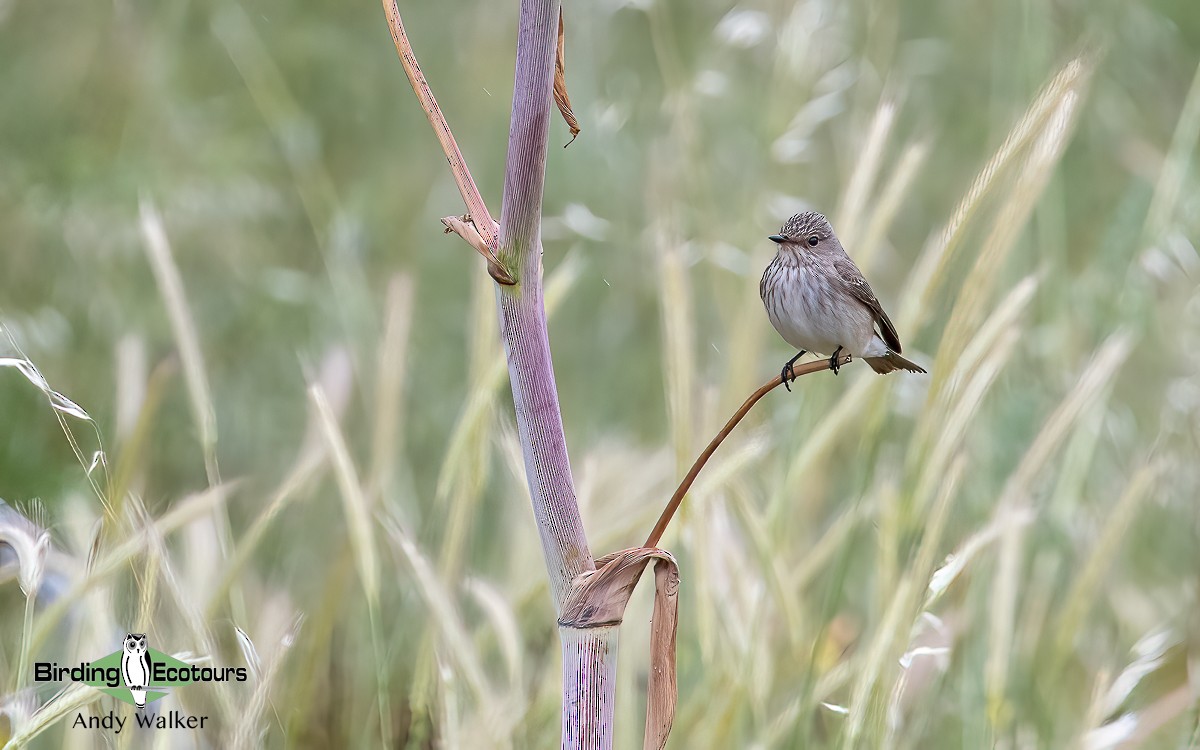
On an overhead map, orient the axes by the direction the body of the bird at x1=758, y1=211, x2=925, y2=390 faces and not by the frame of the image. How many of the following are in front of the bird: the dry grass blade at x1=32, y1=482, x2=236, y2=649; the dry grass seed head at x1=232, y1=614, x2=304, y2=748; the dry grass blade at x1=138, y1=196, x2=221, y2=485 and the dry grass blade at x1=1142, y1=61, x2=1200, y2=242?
3

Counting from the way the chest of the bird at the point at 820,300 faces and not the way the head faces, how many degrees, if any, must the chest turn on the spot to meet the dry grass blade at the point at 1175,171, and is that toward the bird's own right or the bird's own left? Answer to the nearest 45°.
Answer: approximately 180°

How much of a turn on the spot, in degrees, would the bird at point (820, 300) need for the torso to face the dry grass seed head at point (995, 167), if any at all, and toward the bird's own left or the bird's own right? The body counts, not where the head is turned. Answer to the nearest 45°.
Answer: approximately 90° to the bird's own left

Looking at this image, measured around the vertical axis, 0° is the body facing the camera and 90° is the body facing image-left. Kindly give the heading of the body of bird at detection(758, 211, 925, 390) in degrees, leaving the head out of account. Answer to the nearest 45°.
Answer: approximately 45°

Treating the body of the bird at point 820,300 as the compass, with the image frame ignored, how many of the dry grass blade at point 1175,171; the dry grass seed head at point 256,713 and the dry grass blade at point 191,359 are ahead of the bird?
2
